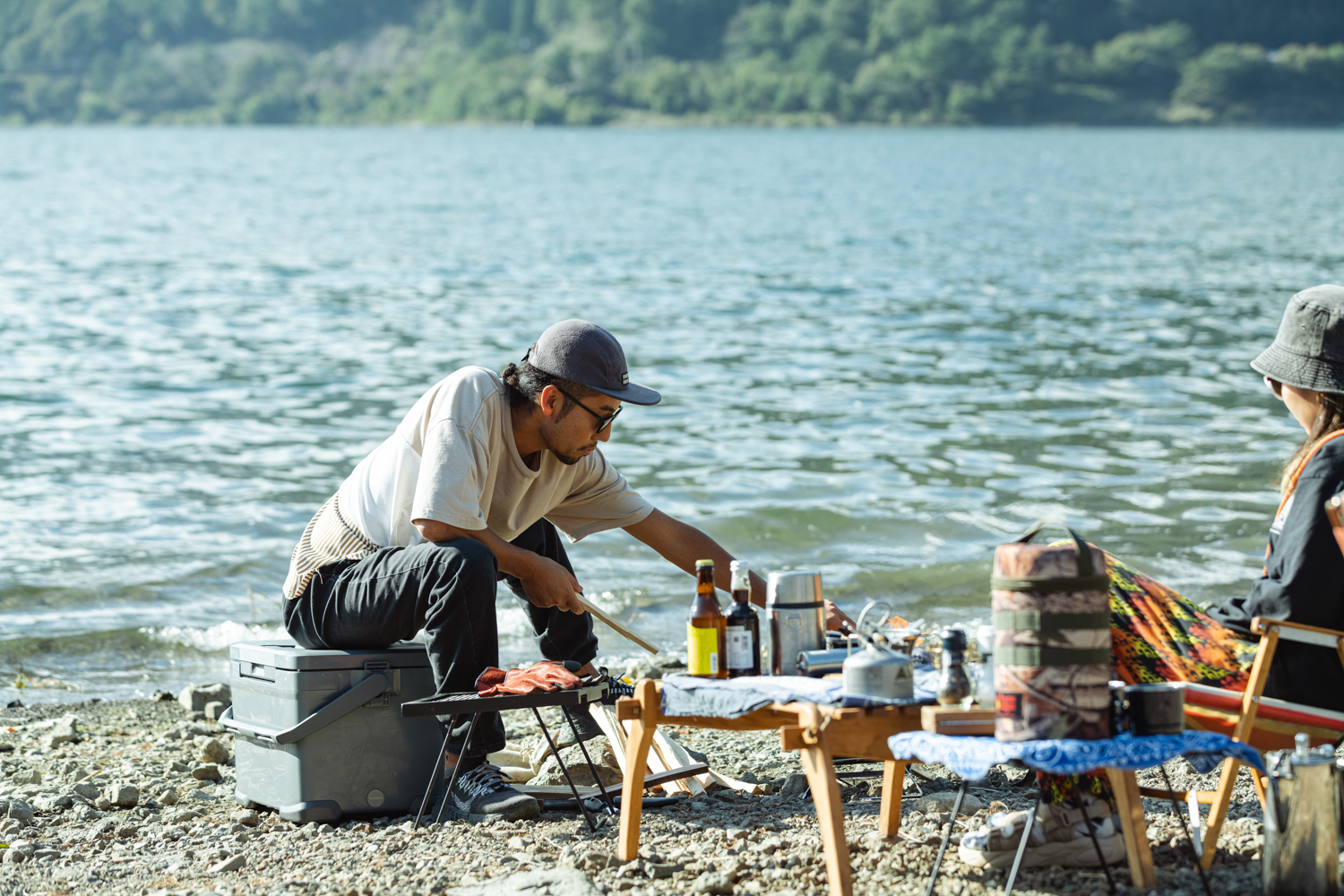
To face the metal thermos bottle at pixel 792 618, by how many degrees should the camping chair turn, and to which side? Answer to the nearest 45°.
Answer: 0° — it already faces it

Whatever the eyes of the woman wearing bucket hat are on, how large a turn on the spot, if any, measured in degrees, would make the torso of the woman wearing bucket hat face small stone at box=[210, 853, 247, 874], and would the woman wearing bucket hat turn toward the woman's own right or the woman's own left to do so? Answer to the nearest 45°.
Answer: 0° — they already face it

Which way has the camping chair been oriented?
to the viewer's left

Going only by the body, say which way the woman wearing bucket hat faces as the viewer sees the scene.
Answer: to the viewer's left

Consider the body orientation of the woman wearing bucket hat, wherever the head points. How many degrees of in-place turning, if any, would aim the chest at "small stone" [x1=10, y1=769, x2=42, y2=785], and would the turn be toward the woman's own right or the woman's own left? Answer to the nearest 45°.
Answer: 0° — they already face it

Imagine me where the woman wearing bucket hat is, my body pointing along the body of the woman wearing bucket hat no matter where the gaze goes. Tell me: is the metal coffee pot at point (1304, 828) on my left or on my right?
on my left

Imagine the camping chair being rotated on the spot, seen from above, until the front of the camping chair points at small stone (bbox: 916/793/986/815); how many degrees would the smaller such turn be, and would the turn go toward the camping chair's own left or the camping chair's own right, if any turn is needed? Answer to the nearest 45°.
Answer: approximately 45° to the camping chair's own right

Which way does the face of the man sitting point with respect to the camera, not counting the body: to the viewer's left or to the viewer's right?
to the viewer's right
